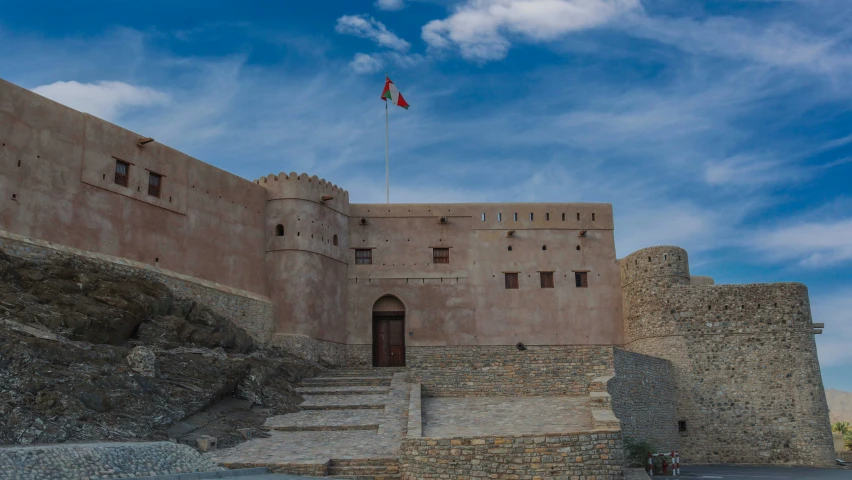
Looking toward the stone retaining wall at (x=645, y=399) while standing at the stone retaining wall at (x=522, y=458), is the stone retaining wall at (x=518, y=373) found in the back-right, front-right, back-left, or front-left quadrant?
front-left

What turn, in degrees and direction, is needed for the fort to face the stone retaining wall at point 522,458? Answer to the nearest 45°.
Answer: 0° — it already faces it

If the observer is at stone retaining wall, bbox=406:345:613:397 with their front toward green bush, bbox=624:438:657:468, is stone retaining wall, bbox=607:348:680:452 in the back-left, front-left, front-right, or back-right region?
front-left

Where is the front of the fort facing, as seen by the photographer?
facing the viewer
